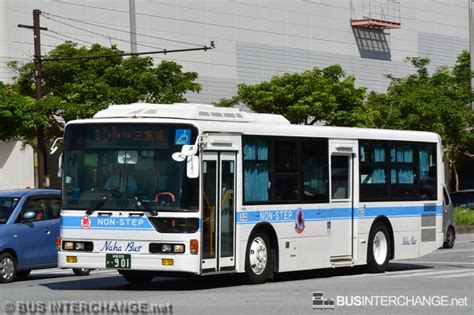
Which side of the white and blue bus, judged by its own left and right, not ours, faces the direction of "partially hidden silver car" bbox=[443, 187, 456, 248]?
back

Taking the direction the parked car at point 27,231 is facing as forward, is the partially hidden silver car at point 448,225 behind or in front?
behind

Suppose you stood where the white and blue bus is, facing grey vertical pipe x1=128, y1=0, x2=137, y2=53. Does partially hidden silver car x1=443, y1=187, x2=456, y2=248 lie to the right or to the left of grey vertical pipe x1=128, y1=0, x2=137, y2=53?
right

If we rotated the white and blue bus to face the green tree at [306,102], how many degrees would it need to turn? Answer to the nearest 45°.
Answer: approximately 135° to its right

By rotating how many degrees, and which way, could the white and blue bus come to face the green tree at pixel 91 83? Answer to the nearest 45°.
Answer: approximately 135° to its right

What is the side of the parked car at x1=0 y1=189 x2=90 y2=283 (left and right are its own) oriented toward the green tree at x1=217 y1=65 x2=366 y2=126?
back

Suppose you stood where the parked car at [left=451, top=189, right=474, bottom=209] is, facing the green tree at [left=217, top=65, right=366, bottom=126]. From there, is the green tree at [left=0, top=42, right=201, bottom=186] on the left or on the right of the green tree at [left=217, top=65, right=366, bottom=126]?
left

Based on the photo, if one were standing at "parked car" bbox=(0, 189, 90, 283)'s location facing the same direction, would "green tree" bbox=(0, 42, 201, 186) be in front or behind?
behind

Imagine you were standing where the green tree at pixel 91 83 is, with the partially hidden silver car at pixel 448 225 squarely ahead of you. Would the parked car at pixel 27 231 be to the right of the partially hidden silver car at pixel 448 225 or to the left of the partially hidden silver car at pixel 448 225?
right

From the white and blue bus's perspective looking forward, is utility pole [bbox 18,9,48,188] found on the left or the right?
on its right
